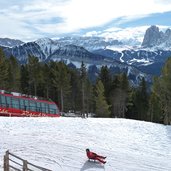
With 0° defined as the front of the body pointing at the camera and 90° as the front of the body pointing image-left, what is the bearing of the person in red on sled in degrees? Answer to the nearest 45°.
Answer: approximately 270°
